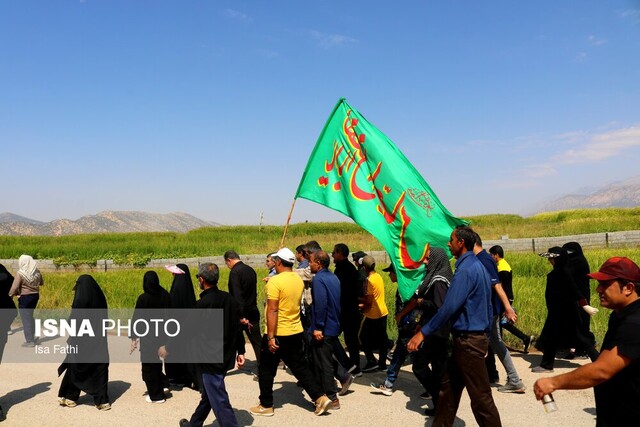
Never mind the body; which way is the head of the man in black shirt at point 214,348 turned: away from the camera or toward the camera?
away from the camera

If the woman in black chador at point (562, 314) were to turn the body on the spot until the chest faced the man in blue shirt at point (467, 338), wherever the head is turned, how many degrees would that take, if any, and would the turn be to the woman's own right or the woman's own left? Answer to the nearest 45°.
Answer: approximately 90° to the woman's own left

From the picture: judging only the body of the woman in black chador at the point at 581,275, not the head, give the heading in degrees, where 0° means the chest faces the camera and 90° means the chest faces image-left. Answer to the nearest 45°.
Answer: approximately 90°

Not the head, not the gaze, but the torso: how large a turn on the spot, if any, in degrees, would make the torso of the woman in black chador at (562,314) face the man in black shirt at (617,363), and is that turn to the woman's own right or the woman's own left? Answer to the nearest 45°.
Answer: approximately 90° to the woman's own left

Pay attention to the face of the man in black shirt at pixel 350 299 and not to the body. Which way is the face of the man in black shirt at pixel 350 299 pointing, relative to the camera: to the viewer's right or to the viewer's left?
to the viewer's left

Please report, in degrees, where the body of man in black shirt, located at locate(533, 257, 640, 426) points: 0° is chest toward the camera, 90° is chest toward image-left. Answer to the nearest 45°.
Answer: approximately 90°
